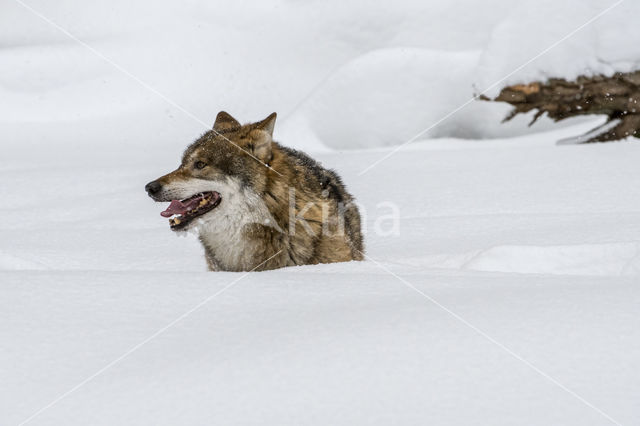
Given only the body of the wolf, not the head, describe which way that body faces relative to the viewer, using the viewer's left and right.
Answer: facing the viewer and to the left of the viewer

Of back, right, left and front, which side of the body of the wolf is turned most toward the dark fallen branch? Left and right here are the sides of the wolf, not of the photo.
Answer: back
